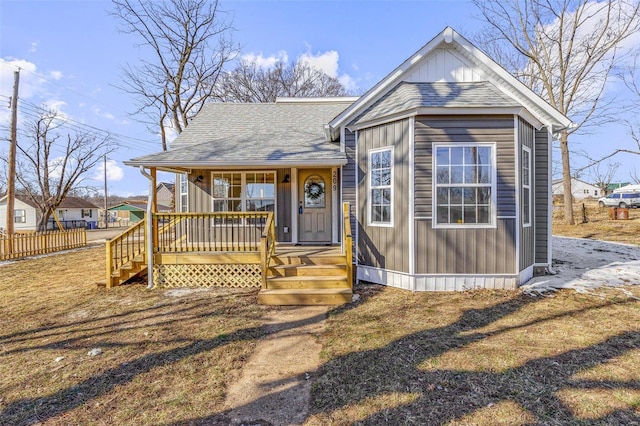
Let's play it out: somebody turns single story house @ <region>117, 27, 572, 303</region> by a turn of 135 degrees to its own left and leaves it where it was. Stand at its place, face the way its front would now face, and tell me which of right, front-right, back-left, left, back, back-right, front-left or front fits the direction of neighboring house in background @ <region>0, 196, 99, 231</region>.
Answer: left

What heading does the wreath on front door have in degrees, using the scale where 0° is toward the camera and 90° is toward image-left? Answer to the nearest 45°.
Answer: approximately 0°

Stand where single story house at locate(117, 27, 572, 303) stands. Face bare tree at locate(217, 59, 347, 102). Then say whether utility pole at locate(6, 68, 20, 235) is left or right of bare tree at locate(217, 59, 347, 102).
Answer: left

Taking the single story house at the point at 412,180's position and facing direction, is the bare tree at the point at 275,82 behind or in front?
behind

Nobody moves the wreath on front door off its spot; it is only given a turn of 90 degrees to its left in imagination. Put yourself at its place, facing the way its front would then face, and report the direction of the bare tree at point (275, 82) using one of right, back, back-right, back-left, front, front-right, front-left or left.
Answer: left

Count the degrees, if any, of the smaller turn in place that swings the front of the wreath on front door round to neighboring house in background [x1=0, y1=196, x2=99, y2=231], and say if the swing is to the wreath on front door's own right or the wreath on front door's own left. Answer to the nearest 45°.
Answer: approximately 135° to the wreath on front door's own right
